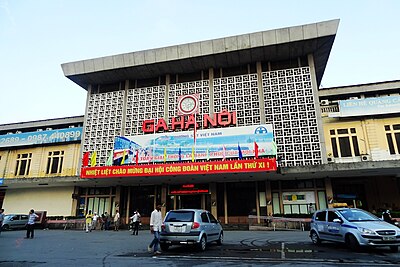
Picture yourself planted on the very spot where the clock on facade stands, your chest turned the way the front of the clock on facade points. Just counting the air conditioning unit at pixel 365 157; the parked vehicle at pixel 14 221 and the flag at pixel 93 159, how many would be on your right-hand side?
2

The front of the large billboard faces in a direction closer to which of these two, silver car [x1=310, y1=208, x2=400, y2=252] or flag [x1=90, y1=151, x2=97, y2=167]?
the silver car

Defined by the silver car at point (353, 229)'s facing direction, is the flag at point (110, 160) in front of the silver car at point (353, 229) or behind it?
behind

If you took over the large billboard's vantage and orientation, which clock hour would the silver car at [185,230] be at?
The silver car is roughly at 12 o'clock from the large billboard.

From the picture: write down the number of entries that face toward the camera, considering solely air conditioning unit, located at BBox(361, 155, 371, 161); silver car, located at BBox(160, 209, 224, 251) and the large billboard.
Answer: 2

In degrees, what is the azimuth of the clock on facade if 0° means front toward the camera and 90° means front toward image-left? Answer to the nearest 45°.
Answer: approximately 0°
